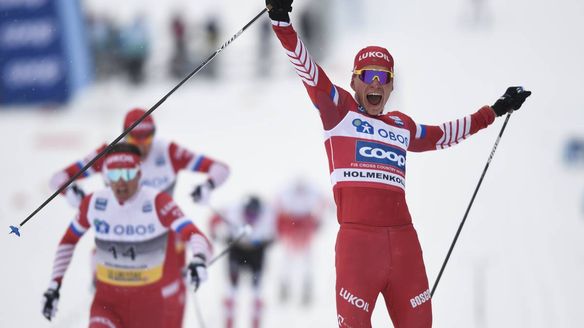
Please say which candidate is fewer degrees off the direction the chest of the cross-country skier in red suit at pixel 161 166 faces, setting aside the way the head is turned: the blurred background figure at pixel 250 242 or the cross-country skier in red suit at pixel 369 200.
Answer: the cross-country skier in red suit

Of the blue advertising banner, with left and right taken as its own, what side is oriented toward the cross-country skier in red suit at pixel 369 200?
front

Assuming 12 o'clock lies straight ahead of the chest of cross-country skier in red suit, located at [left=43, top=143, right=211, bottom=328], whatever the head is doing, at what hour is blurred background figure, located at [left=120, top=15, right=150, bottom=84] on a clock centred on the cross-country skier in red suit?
The blurred background figure is roughly at 6 o'clock from the cross-country skier in red suit.

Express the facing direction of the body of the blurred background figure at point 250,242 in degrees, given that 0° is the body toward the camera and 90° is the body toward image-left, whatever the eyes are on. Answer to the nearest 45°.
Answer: approximately 0°

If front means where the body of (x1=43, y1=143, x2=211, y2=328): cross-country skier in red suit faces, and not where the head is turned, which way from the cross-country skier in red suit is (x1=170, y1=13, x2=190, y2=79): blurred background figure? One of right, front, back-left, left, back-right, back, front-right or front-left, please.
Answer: back

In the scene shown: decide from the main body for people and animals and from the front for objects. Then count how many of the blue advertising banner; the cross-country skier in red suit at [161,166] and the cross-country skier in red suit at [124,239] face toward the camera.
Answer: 3

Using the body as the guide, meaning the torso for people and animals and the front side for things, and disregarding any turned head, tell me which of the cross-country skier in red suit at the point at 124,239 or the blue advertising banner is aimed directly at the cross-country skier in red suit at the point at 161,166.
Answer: the blue advertising banner

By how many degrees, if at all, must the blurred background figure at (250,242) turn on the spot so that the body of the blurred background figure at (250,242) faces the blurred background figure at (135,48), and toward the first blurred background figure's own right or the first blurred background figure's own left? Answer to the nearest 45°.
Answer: approximately 180°

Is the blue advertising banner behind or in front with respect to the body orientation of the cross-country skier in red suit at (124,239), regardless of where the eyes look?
behind

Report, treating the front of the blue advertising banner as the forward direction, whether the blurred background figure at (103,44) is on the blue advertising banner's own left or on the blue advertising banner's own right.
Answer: on the blue advertising banner's own left

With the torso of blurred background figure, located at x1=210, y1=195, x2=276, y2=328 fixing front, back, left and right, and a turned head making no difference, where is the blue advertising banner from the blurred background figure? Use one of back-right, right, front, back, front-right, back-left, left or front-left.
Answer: back-right

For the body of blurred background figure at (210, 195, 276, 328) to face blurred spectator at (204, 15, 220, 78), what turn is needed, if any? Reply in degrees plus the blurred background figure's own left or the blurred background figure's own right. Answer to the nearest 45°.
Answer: approximately 180°
